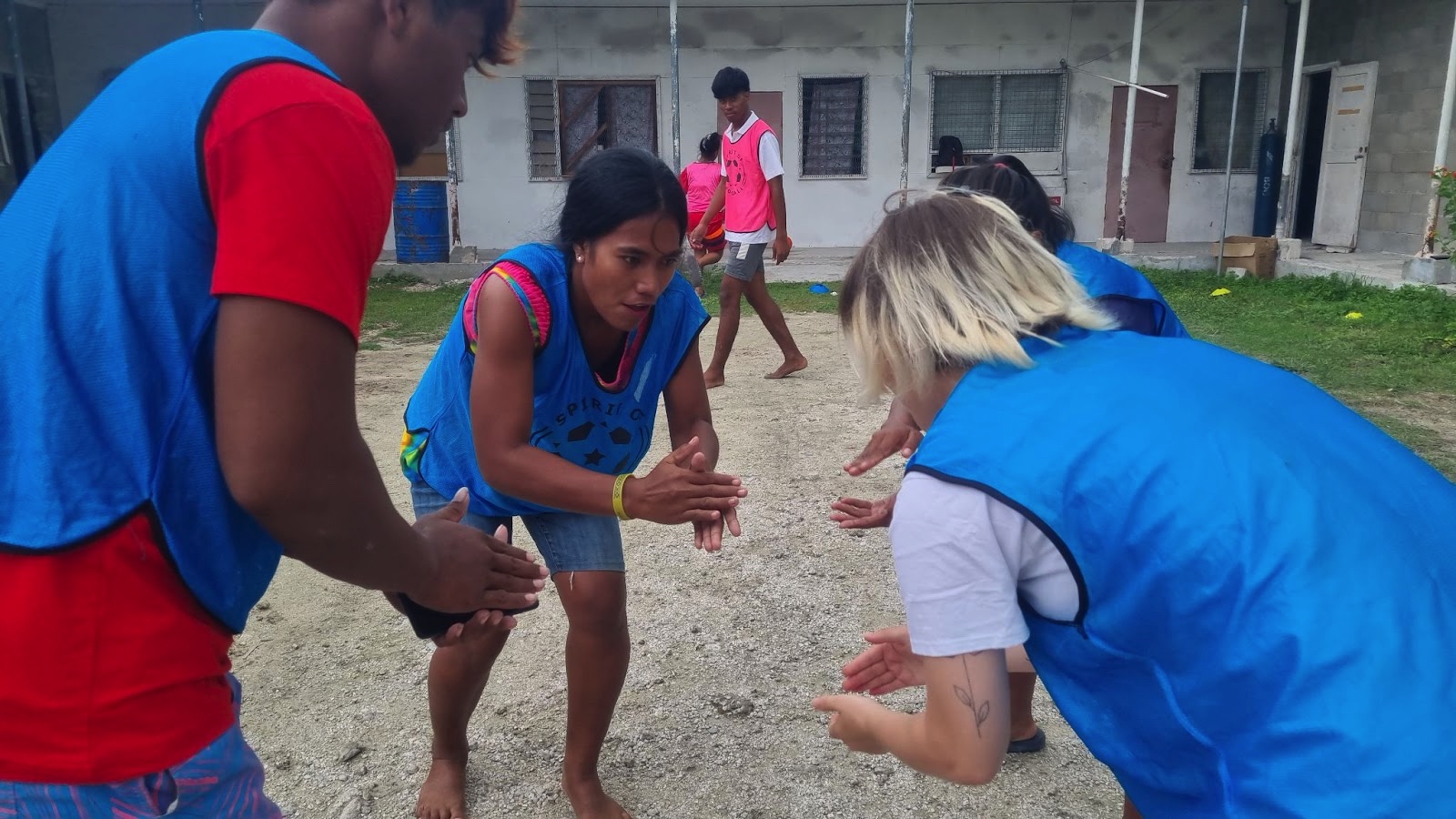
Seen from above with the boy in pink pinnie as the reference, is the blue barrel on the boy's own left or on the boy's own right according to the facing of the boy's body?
on the boy's own right

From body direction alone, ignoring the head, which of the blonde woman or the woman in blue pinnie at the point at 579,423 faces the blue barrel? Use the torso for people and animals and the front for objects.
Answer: the blonde woman

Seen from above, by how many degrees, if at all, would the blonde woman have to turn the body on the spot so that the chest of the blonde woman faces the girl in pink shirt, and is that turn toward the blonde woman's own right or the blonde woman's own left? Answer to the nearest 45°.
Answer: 0° — they already face them

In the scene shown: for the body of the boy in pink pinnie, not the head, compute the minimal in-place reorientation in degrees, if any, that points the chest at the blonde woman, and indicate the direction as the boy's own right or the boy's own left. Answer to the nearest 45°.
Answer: approximately 45° to the boy's own left

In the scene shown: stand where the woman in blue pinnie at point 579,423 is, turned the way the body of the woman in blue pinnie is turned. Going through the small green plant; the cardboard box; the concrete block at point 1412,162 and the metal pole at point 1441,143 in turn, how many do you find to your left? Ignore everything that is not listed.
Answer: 4

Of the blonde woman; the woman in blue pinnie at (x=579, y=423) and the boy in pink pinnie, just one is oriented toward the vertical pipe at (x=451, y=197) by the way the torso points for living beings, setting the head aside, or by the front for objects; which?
the blonde woman

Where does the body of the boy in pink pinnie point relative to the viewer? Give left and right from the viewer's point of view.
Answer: facing the viewer and to the left of the viewer

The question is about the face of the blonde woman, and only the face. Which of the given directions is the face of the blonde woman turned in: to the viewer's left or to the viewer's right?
to the viewer's left

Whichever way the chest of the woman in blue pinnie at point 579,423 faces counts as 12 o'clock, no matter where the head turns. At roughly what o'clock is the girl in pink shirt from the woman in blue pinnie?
The girl in pink shirt is roughly at 8 o'clock from the woman in blue pinnie.

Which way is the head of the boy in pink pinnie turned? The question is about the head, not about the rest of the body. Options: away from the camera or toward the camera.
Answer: toward the camera

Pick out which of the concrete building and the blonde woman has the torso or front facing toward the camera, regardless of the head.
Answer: the concrete building

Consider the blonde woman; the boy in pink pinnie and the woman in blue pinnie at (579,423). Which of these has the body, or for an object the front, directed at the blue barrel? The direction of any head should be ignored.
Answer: the blonde woman

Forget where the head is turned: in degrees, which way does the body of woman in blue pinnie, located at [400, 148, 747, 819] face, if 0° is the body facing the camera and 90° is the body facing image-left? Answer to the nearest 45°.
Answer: approximately 315°

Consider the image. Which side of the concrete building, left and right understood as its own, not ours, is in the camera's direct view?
front

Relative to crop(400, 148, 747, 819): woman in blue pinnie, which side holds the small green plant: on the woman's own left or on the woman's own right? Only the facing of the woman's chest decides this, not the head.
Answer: on the woman's own left

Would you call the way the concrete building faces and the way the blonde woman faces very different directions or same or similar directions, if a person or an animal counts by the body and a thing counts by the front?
very different directions
